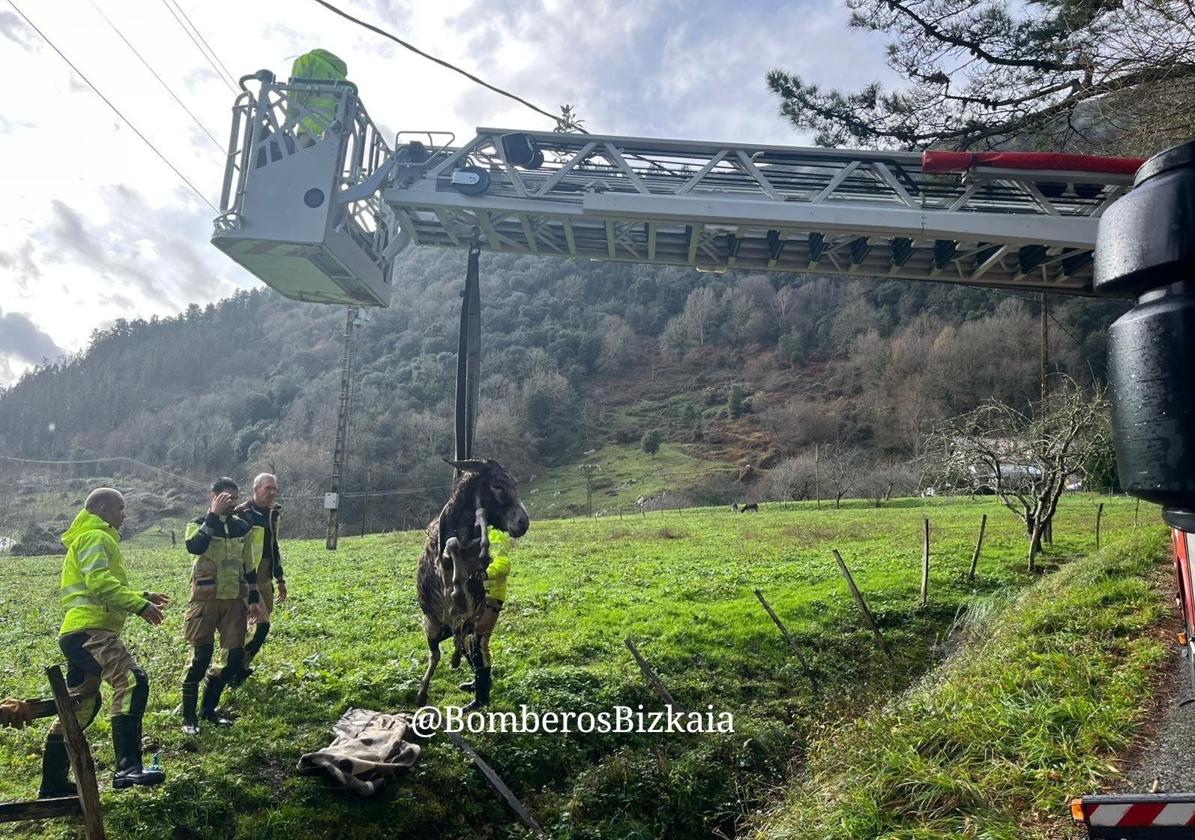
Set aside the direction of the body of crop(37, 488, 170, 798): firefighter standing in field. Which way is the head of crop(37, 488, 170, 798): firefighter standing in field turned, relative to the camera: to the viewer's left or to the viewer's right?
to the viewer's right

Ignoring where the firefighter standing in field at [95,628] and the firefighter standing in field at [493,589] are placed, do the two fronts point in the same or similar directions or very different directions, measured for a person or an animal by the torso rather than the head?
very different directions

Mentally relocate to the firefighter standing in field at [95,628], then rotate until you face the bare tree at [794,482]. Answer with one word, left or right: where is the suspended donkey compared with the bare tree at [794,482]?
right

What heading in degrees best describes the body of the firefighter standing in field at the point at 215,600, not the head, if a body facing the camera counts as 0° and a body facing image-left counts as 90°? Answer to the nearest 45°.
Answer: approximately 315°

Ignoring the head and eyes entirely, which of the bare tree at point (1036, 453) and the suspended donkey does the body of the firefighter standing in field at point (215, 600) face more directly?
the suspended donkey

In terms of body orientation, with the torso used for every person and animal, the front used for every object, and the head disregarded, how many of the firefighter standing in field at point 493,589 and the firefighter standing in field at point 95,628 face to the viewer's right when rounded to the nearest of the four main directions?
1
